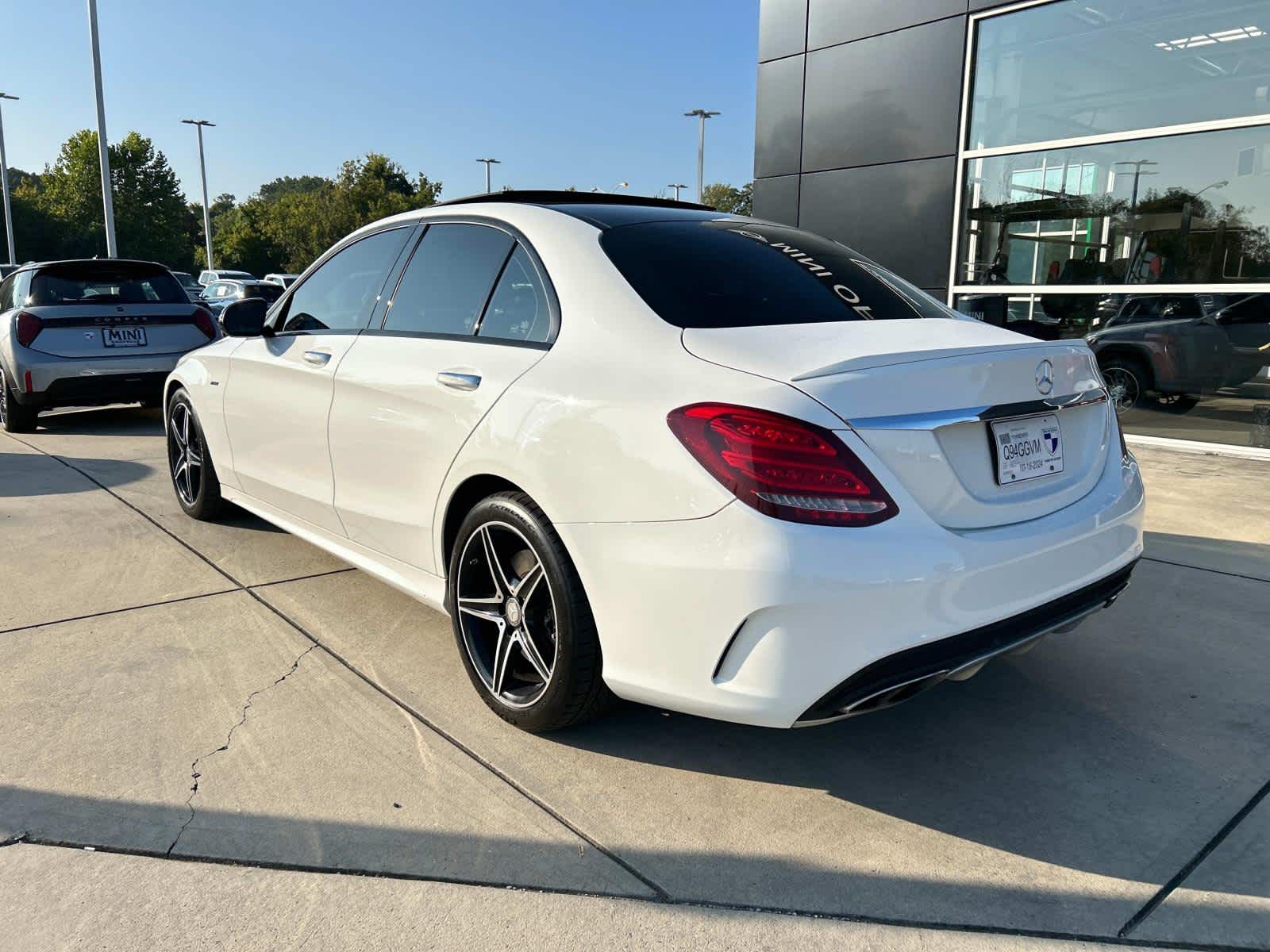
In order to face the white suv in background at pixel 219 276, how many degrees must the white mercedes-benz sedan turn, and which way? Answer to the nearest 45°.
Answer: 0° — it already faces it

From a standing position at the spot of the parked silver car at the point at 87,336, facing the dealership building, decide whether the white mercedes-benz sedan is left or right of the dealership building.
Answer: right

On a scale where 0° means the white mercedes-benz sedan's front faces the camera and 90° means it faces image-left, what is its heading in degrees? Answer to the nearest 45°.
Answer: approximately 135°

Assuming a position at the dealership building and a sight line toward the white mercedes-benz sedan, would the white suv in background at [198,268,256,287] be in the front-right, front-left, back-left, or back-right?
back-right

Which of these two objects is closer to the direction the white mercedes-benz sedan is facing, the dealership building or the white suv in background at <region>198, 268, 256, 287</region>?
the white suv in background

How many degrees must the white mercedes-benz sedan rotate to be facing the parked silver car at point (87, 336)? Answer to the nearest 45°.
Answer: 0° — it already faces it

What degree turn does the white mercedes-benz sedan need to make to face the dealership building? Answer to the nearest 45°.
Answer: approximately 90° to its right
